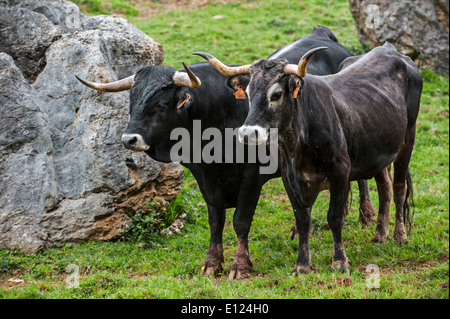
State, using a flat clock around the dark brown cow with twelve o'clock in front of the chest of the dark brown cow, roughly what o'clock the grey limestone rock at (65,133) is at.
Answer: The grey limestone rock is roughly at 2 o'clock from the dark brown cow.

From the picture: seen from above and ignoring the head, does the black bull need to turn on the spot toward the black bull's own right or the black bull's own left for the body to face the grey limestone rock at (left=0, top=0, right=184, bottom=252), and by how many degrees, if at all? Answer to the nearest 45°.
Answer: approximately 90° to the black bull's own right

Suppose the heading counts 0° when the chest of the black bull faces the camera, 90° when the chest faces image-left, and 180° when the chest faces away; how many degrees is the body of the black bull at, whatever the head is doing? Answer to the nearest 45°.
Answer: approximately 45°

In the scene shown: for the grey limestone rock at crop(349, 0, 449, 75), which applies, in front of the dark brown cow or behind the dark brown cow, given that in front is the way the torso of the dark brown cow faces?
behind

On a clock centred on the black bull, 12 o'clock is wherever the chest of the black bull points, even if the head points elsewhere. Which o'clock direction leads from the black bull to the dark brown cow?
The dark brown cow is roughly at 8 o'clock from the black bull.

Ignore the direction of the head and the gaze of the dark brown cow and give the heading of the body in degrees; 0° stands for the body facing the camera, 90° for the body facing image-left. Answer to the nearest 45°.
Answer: approximately 45°

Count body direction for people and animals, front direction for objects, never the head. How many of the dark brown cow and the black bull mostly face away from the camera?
0

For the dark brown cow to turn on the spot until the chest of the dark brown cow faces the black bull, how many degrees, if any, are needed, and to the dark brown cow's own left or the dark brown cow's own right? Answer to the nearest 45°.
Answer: approximately 45° to the dark brown cow's own right
